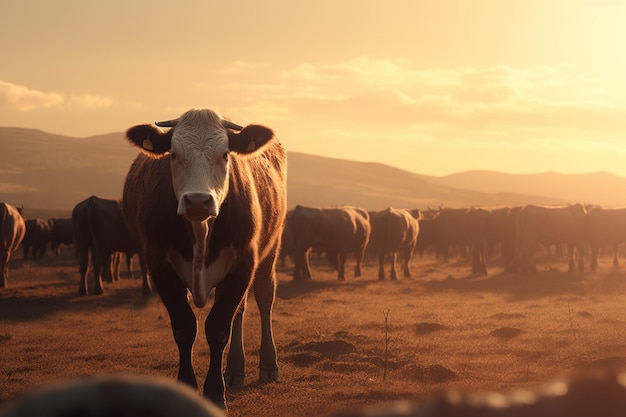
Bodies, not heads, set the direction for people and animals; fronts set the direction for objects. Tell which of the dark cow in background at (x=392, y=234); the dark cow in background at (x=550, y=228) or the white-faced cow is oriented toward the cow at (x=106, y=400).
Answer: the white-faced cow

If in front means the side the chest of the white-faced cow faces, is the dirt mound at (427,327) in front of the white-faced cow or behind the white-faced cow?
behind

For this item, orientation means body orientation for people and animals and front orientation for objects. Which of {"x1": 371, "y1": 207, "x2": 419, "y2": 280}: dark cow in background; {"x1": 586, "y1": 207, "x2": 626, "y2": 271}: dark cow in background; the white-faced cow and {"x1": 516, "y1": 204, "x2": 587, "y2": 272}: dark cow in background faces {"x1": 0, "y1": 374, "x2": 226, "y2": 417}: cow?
the white-faced cow

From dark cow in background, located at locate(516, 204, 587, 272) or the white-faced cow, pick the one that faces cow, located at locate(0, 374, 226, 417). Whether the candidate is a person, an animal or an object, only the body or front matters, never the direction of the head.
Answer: the white-faced cow

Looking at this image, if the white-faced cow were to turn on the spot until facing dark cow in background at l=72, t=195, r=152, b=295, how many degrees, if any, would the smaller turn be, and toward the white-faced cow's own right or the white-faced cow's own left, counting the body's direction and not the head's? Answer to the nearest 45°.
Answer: approximately 180°

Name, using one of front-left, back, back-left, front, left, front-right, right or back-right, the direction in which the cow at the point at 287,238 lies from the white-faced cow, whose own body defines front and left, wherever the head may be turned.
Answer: back
